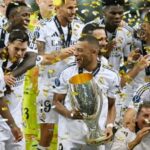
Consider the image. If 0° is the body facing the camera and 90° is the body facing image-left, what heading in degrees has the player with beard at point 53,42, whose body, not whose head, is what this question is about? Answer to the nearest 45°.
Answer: approximately 315°
